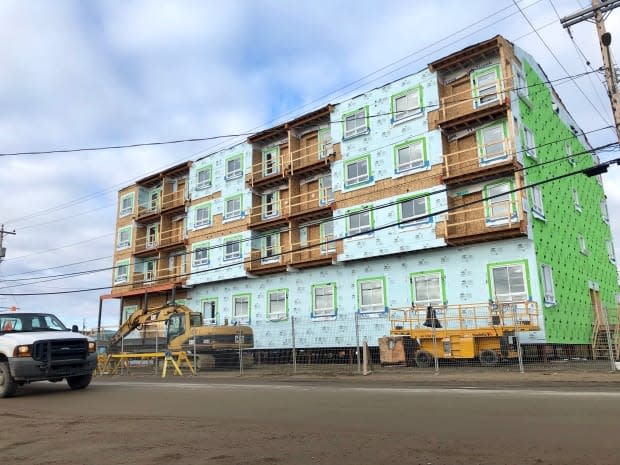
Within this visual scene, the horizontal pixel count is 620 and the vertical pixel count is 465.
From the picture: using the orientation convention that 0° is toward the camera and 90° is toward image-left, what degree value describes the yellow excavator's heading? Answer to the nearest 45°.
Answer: approximately 90°

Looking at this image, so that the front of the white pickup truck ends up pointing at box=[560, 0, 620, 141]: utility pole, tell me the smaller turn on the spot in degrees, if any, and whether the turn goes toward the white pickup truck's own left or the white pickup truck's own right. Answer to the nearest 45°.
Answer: approximately 45° to the white pickup truck's own left

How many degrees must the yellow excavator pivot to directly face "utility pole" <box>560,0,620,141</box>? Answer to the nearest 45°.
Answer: approximately 135° to its left

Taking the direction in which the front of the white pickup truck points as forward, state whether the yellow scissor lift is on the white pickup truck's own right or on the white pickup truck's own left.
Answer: on the white pickup truck's own left

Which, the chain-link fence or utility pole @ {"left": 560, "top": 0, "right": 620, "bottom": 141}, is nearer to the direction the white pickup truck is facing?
the utility pole

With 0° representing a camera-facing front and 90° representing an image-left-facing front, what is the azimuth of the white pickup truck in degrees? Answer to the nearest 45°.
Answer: approximately 315°

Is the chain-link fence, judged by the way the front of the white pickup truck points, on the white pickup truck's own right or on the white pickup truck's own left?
on the white pickup truck's own left

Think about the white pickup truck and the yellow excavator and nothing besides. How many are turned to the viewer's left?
1

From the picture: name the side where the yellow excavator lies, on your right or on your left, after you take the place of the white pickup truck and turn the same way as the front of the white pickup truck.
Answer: on your left

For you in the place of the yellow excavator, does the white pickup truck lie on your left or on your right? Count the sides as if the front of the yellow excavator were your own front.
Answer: on your left

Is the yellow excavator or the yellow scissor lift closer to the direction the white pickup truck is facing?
the yellow scissor lift

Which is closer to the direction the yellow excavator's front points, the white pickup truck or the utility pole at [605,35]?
the white pickup truck
